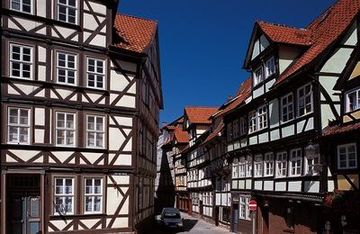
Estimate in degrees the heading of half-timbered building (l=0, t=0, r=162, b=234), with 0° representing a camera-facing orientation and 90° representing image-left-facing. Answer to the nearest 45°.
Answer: approximately 0°

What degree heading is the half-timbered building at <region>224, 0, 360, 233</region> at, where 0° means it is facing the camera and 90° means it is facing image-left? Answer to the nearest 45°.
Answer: approximately 45°

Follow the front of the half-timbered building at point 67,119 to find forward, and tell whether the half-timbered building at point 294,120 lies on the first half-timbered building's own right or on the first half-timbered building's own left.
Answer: on the first half-timbered building's own left

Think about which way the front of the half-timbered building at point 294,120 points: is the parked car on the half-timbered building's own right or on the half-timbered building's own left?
on the half-timbered building's own right

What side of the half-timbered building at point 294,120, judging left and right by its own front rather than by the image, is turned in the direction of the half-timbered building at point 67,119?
front

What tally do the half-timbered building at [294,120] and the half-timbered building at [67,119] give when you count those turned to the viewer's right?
0

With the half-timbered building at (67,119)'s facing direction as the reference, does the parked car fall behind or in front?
behind
